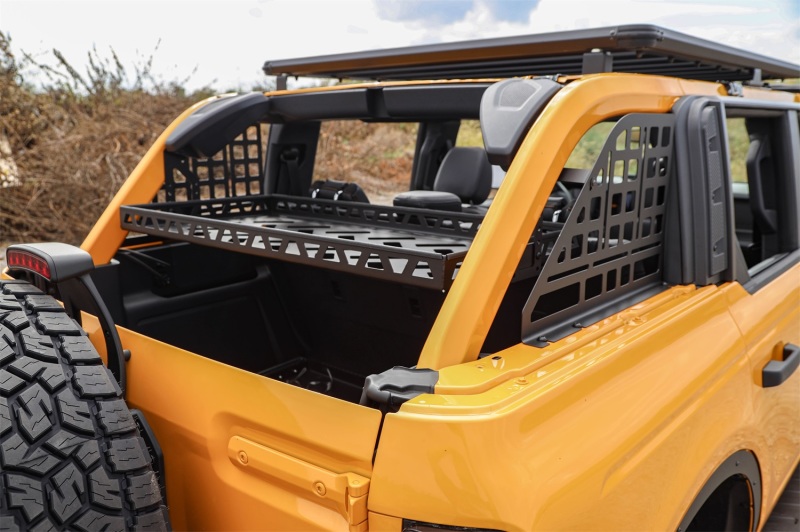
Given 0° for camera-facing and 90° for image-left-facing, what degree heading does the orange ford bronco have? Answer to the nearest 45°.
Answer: approximately 225°
